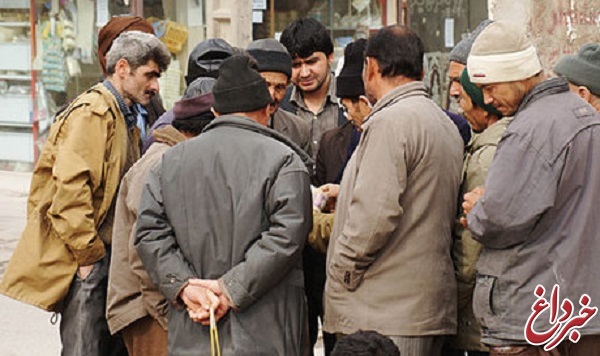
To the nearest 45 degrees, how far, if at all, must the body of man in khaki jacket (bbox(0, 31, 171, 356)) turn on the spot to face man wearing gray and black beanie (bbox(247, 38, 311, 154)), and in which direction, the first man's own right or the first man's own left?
0° — they already face them

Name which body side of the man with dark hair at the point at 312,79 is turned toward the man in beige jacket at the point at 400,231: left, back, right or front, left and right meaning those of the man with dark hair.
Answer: front

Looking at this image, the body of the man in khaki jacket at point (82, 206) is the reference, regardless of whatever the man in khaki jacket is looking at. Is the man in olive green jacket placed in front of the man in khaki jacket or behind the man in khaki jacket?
in front

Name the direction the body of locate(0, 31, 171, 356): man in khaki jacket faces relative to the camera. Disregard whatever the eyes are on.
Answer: to the viewer's right

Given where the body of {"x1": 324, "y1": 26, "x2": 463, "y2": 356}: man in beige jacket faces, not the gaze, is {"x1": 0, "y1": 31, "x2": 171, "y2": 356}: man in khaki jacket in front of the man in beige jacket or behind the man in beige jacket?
in front

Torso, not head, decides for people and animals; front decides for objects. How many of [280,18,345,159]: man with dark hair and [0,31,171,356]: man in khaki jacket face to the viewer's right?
1

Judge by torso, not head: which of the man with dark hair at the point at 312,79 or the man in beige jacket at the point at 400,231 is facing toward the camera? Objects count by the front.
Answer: the man with dark hair

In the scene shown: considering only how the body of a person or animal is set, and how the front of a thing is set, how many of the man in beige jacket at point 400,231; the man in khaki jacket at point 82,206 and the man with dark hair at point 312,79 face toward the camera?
1

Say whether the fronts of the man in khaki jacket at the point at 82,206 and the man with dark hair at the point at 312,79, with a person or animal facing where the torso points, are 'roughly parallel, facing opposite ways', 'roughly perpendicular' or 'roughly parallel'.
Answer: roughly perpendicular

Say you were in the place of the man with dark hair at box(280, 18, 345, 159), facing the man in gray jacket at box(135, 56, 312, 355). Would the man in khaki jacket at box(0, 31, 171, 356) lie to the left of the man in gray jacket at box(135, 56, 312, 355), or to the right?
right

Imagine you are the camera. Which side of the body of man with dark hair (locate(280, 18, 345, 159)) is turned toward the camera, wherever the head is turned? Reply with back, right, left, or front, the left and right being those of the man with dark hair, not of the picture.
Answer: front

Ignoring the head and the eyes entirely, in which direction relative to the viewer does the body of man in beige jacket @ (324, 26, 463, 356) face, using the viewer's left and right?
facing away from the viewer and to the left of the viewer

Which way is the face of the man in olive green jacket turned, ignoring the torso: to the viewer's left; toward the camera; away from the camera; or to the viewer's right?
to the viewer's left
